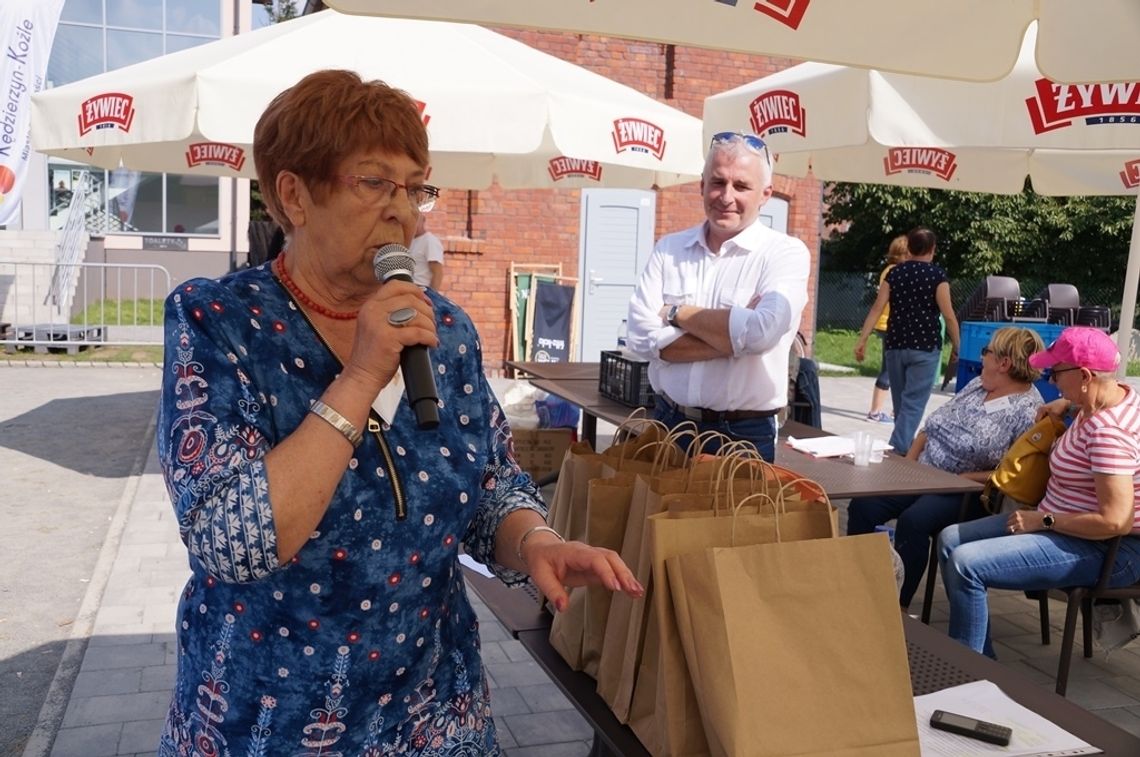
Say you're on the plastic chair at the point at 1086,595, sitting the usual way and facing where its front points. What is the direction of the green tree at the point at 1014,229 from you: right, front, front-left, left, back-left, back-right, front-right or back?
right

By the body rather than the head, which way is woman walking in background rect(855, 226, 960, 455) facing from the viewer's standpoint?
away from the camera

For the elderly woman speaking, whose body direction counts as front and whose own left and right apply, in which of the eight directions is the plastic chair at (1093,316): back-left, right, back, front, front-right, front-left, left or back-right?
left

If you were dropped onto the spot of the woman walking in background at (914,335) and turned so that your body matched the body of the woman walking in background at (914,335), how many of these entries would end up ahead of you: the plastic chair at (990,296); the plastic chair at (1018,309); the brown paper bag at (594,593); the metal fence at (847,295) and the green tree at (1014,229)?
4

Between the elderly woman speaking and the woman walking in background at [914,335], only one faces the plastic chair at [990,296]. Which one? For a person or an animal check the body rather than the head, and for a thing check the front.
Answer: the woman walking in background

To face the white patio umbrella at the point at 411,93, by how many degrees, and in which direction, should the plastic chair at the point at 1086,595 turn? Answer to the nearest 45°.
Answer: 0° — it already faces it

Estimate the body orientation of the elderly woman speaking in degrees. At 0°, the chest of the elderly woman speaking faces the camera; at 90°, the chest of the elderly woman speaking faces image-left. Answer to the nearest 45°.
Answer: approximately 315°

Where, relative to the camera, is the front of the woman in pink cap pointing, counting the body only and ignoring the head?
to the viewer's left

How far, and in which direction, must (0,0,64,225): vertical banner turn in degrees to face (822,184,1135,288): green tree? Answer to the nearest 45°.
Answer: approximately 90° to its left

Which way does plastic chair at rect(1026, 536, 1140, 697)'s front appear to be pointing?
to the viewer's left

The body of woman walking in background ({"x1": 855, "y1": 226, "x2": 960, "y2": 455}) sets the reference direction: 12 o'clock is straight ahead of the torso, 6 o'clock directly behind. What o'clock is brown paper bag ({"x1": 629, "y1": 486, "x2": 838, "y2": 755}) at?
The brown paper bag is roughly at 6 o'clock from the woman walking in background.

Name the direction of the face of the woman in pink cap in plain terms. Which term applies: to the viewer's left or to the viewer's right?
to the viewer's left

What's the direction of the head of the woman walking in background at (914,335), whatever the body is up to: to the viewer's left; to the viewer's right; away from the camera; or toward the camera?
away from the camera

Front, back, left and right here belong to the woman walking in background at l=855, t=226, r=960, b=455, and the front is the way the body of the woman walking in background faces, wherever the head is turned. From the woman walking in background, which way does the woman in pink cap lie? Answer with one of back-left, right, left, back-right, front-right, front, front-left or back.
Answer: back

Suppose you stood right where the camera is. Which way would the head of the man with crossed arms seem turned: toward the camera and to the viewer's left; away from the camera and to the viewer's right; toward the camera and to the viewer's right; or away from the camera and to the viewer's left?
toward the camera and to the viewer's left
